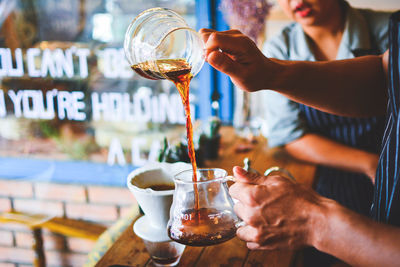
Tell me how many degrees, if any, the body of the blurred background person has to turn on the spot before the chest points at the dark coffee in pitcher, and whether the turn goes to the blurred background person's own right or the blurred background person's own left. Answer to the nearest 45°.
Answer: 0° — they already face it

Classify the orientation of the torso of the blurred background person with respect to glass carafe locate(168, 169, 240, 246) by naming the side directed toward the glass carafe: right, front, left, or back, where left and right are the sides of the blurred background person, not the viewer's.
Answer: front

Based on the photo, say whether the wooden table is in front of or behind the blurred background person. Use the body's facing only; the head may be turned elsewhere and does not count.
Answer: in front

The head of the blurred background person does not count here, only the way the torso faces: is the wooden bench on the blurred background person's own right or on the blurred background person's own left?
on the blurred background person's own right

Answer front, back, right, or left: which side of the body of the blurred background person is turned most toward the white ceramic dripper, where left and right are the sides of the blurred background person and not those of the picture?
front

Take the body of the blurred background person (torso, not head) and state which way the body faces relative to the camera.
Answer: toward the camera
